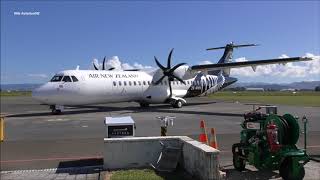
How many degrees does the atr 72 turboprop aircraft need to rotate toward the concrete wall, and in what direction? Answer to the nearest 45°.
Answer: approximately 45° to its left

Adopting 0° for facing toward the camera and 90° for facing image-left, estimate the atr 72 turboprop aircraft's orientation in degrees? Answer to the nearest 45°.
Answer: approximately 45°

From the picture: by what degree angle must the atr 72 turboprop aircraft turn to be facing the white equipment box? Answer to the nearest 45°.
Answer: approximately 45° to its left
